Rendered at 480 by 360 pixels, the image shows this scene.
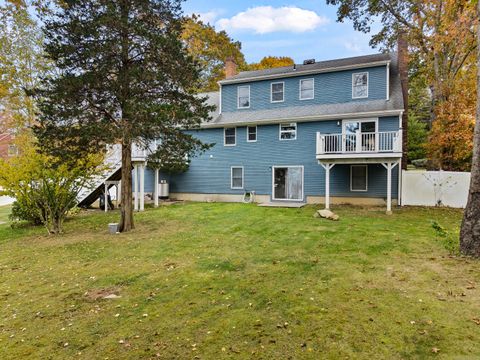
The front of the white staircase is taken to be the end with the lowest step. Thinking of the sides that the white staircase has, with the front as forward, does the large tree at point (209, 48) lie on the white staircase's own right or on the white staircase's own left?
on the white staircase's own right

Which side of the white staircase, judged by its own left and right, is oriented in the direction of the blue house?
back

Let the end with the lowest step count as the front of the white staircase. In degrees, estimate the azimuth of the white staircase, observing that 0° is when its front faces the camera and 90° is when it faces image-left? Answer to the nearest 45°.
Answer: approximately 90°

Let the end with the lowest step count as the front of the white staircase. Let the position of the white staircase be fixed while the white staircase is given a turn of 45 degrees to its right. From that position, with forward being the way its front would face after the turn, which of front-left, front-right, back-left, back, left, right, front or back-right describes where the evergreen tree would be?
back-left

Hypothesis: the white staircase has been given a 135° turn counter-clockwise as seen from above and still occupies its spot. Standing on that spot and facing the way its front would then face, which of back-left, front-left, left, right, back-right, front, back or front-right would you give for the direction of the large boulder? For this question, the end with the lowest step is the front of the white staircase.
front
